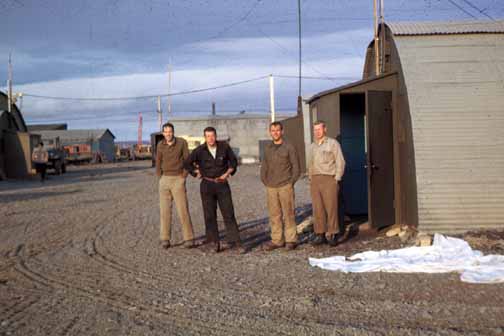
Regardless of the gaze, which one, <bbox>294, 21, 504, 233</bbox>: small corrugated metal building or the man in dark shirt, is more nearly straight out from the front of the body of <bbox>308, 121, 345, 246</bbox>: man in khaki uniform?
the man in dark shirt

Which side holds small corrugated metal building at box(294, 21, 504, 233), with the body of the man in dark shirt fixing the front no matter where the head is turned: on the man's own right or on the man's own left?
on the man's own left

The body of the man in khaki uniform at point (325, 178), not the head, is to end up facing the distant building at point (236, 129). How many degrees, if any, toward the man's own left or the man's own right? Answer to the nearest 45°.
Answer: approximately 135° to the man's own right

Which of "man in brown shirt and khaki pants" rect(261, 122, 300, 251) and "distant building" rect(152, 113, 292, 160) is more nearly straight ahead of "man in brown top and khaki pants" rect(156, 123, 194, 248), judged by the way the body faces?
the man in brown shirt and khaki pants

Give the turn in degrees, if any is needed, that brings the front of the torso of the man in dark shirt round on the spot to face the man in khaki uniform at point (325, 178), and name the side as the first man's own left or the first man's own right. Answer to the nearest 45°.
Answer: approximately 90° to the first man's own left

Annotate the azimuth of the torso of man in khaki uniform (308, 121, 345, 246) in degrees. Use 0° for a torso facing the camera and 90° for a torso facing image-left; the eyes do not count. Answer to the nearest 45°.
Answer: approximately 45°

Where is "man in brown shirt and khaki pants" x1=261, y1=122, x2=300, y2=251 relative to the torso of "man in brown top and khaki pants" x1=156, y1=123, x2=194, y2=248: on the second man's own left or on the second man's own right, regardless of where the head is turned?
on the second man's own left

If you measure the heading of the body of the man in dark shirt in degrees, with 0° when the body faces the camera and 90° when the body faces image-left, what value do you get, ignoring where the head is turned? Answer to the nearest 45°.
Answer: approximately 0°

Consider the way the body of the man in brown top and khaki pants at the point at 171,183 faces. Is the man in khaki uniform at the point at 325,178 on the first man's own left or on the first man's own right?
on the first man's own left

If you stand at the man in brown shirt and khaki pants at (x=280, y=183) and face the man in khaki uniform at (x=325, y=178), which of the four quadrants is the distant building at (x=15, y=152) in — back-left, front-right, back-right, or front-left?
back-left

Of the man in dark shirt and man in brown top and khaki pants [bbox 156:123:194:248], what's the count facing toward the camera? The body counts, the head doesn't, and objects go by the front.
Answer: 2

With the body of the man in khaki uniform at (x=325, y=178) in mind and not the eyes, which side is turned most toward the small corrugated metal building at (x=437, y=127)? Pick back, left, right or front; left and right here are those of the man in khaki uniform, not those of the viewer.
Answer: back

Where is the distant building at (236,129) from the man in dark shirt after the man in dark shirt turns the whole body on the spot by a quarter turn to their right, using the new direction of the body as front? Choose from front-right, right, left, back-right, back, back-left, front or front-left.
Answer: right
